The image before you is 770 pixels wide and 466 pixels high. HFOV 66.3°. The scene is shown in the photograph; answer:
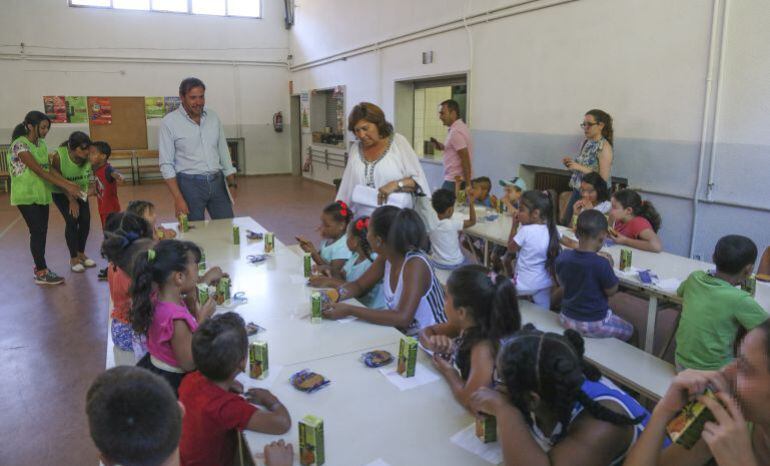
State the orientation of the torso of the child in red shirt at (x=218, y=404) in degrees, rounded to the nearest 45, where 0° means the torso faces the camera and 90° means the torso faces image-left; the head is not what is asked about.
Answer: approximately 225°

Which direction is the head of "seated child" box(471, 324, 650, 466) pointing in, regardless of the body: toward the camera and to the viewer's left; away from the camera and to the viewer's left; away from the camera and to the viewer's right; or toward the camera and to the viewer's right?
away from the camera and to the viewer's left

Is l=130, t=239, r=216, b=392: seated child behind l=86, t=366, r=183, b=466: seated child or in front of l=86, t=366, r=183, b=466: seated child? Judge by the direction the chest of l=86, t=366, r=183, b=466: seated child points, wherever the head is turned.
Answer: in front

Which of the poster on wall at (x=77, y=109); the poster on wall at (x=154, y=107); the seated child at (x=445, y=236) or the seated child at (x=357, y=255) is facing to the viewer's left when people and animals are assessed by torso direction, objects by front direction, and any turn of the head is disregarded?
the seated child at (x=357, y=255)

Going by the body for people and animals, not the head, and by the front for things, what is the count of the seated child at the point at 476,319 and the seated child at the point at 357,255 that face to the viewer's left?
2

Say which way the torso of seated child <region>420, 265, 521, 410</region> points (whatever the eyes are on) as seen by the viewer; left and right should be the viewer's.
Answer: facing to the left of the viewer

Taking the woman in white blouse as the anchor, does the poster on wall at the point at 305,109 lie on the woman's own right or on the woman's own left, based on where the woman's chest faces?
on the woman's own right

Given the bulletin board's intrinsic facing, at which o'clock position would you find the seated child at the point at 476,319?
The seated child is roughly at 12 o'clock from the bulletin board.

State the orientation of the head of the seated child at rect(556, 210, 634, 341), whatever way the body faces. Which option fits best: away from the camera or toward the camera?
away from the camera

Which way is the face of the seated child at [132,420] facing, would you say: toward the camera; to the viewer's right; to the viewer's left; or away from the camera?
away from the camera

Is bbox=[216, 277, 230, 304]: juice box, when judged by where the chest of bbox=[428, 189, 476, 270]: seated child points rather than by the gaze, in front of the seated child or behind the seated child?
behind

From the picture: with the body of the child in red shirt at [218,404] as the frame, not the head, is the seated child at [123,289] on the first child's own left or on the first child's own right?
on the first child's own left
